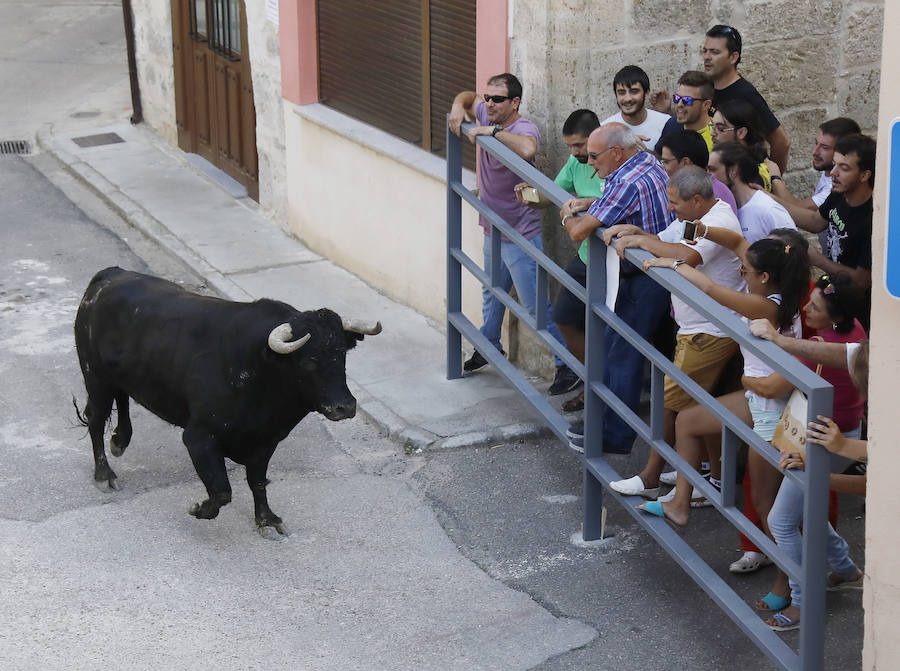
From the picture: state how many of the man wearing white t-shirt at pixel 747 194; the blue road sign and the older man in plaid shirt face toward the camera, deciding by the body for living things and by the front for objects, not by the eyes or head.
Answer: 1

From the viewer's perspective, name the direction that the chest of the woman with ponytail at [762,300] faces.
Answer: to the viewer's left

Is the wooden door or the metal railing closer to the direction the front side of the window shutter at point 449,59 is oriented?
the metal railing

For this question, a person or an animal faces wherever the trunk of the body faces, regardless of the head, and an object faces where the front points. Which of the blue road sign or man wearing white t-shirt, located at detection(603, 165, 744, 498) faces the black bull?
the man wearing white t-shirt

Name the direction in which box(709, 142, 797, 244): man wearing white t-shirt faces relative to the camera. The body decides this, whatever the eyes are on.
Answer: to the viewer's left

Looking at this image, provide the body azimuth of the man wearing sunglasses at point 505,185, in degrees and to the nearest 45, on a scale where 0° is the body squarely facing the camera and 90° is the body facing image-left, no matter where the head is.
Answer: approximately 45°

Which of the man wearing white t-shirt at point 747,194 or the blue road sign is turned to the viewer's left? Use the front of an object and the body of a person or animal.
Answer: the man wearing white t-shirt

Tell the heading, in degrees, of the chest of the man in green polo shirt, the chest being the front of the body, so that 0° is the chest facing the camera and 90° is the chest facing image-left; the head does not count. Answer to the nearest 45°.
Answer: approximately 45°

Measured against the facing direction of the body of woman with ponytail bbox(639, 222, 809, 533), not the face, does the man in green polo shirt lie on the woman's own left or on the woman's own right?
on the woman's own right
